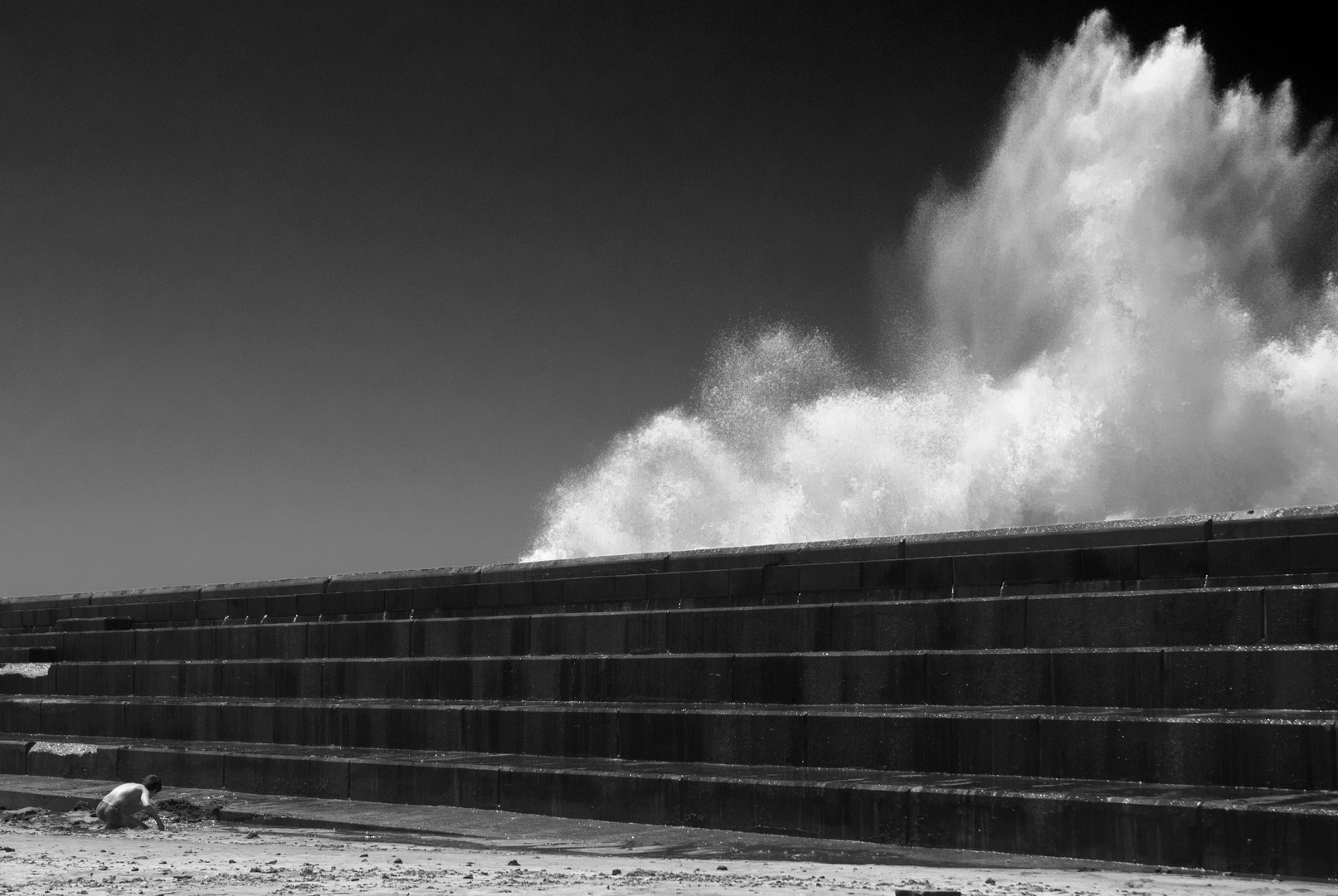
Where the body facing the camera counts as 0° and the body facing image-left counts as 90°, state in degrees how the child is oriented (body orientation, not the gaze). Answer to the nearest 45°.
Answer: approximately 270°
